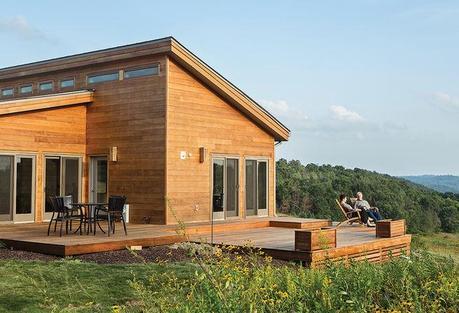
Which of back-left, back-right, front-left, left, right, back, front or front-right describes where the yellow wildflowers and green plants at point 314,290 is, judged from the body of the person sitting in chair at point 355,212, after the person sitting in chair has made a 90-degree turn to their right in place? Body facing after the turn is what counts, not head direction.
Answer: front

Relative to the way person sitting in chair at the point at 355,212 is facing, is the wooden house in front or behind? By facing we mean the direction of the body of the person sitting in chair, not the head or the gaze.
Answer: behind

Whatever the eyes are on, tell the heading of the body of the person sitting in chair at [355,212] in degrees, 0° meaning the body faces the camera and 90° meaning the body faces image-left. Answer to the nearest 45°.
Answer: approximately 270°

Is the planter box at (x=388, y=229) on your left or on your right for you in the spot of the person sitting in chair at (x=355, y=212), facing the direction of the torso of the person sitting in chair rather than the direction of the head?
on your right

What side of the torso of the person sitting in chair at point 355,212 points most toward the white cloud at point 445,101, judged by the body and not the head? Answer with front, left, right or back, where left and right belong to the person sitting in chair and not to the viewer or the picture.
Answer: left

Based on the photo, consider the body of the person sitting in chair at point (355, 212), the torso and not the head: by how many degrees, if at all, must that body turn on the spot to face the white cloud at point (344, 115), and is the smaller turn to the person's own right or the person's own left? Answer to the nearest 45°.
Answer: approximately 90° to the person's own left
